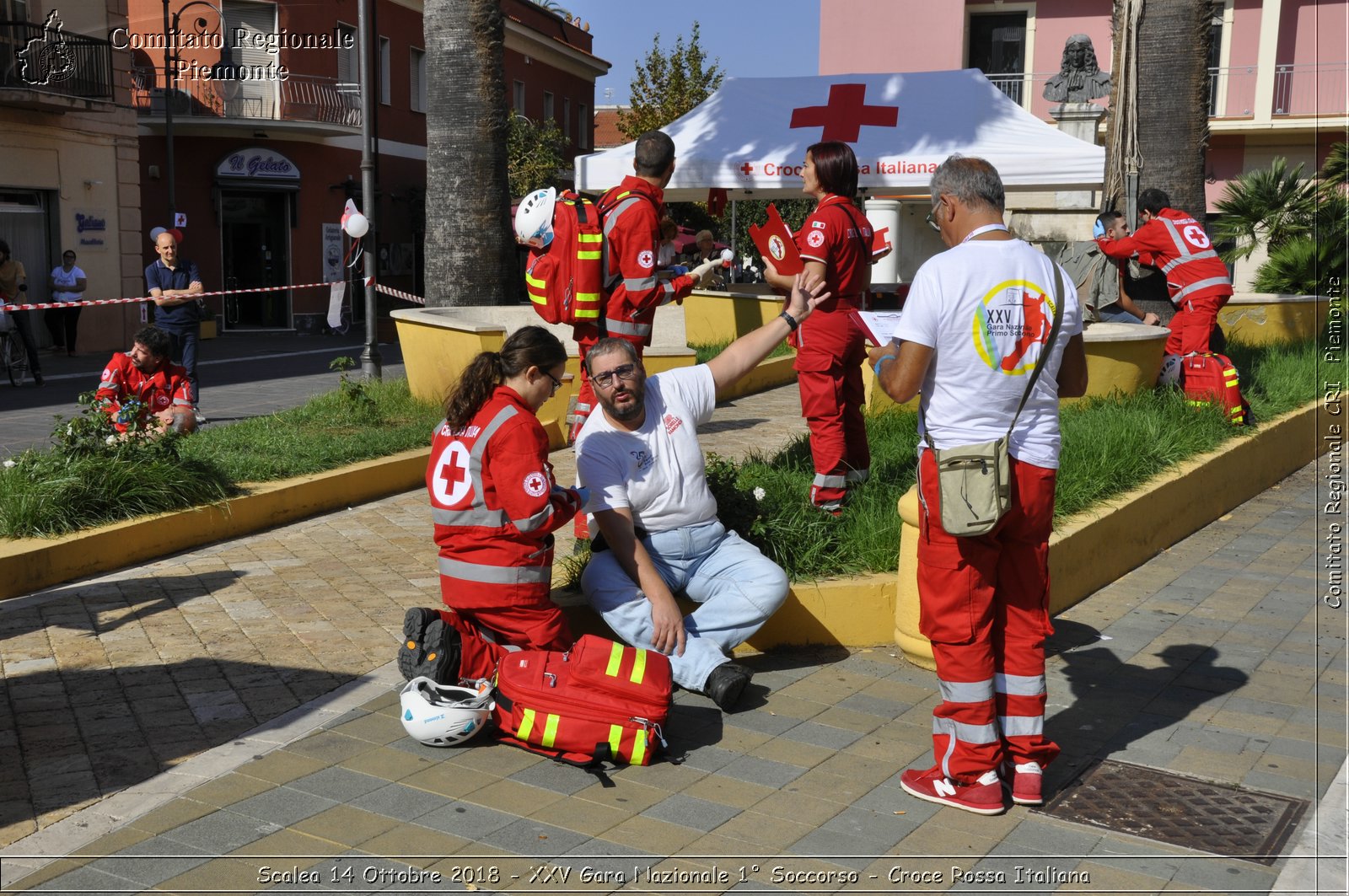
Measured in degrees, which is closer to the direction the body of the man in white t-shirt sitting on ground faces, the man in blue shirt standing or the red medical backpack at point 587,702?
the red medical backpack

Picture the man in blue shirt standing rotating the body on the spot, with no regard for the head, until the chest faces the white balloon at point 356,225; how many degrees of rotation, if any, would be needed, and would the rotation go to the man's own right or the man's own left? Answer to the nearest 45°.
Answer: approximately 135° to the man's own left

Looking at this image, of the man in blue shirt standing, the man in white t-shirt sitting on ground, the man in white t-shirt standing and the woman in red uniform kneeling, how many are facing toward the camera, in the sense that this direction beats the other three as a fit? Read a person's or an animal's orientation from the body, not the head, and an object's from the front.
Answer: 2

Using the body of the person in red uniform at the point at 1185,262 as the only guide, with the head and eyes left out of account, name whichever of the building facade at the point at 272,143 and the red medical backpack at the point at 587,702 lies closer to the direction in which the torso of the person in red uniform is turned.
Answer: the building facade

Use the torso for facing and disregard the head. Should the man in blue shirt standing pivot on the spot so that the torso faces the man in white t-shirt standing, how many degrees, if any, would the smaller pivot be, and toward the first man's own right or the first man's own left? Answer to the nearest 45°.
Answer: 0° — they already face them

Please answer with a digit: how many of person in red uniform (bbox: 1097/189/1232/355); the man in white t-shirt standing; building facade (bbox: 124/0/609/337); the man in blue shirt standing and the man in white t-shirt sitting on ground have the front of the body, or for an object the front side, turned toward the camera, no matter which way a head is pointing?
3

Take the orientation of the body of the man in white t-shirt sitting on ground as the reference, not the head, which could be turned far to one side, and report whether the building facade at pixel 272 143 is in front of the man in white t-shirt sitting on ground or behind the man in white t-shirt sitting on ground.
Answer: behind

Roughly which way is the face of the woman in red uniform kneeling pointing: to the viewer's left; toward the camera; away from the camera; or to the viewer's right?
to the viewer's right

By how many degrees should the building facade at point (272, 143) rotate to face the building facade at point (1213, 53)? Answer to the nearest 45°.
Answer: approximately 90° to its left

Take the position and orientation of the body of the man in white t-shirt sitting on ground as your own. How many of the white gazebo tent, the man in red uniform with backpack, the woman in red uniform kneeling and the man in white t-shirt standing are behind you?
2
